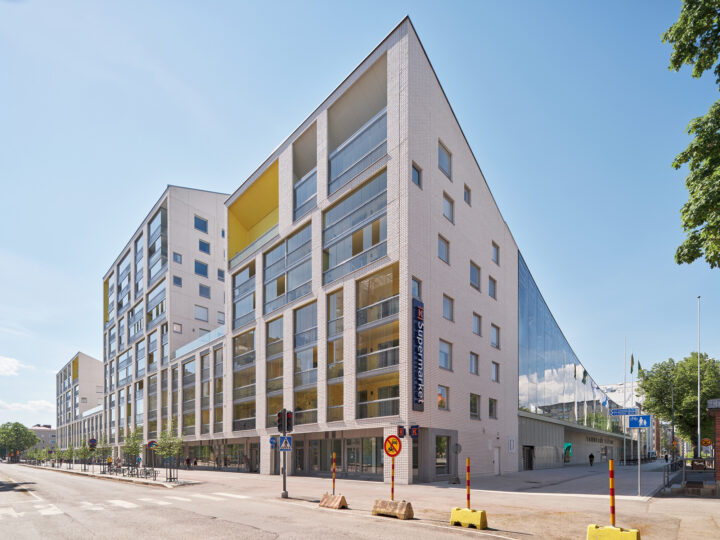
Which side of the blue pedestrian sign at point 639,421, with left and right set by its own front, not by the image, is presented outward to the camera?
front

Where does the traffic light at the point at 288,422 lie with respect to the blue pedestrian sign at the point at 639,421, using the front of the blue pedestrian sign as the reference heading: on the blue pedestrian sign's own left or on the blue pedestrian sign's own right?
on the blue pedestrian sign's own right

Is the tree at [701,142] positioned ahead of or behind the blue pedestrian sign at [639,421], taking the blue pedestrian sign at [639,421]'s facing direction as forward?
ahead

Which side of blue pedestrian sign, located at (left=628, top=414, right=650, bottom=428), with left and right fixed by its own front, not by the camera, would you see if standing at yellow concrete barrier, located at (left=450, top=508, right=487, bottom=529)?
front

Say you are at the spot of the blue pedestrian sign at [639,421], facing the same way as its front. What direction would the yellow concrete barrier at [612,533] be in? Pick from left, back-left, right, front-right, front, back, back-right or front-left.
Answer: front

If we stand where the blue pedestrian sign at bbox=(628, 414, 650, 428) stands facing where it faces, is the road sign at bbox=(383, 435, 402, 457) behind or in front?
in front

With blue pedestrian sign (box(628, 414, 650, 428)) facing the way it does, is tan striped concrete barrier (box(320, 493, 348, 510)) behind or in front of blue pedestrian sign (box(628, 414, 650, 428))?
in front
